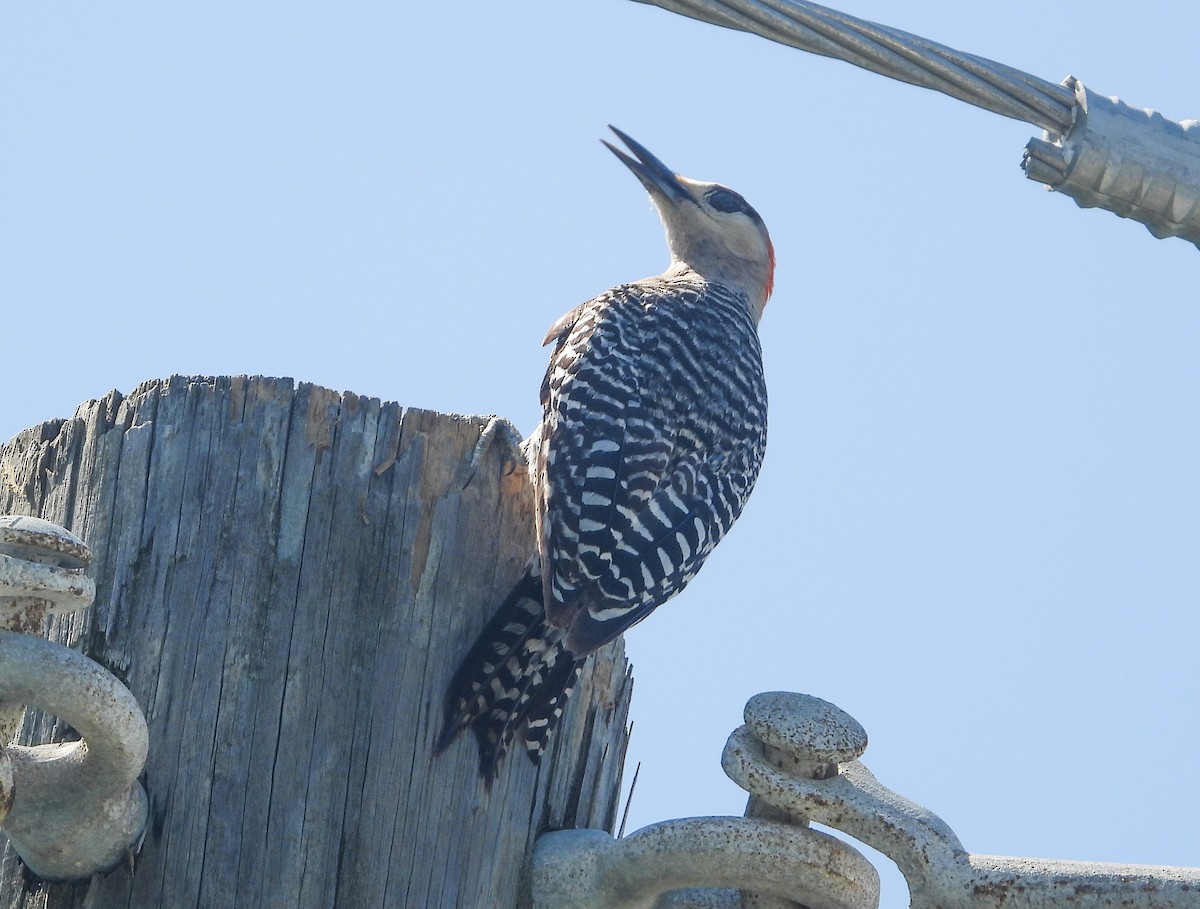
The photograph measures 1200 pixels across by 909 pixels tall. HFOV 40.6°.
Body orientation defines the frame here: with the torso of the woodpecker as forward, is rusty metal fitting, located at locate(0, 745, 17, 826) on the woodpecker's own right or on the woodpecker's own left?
on the woodpecker's own left

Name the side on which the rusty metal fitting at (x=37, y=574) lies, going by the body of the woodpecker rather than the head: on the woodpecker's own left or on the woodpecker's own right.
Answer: on the woodpecker's own left

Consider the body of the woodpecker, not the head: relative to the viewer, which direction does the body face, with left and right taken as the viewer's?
facing away from the viewer and to the left of the viewer
